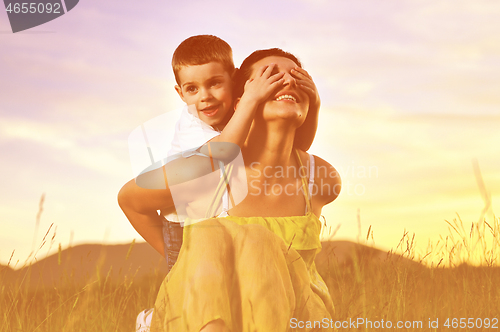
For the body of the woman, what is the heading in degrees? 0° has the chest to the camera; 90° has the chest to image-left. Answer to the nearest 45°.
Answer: approximately 0°
